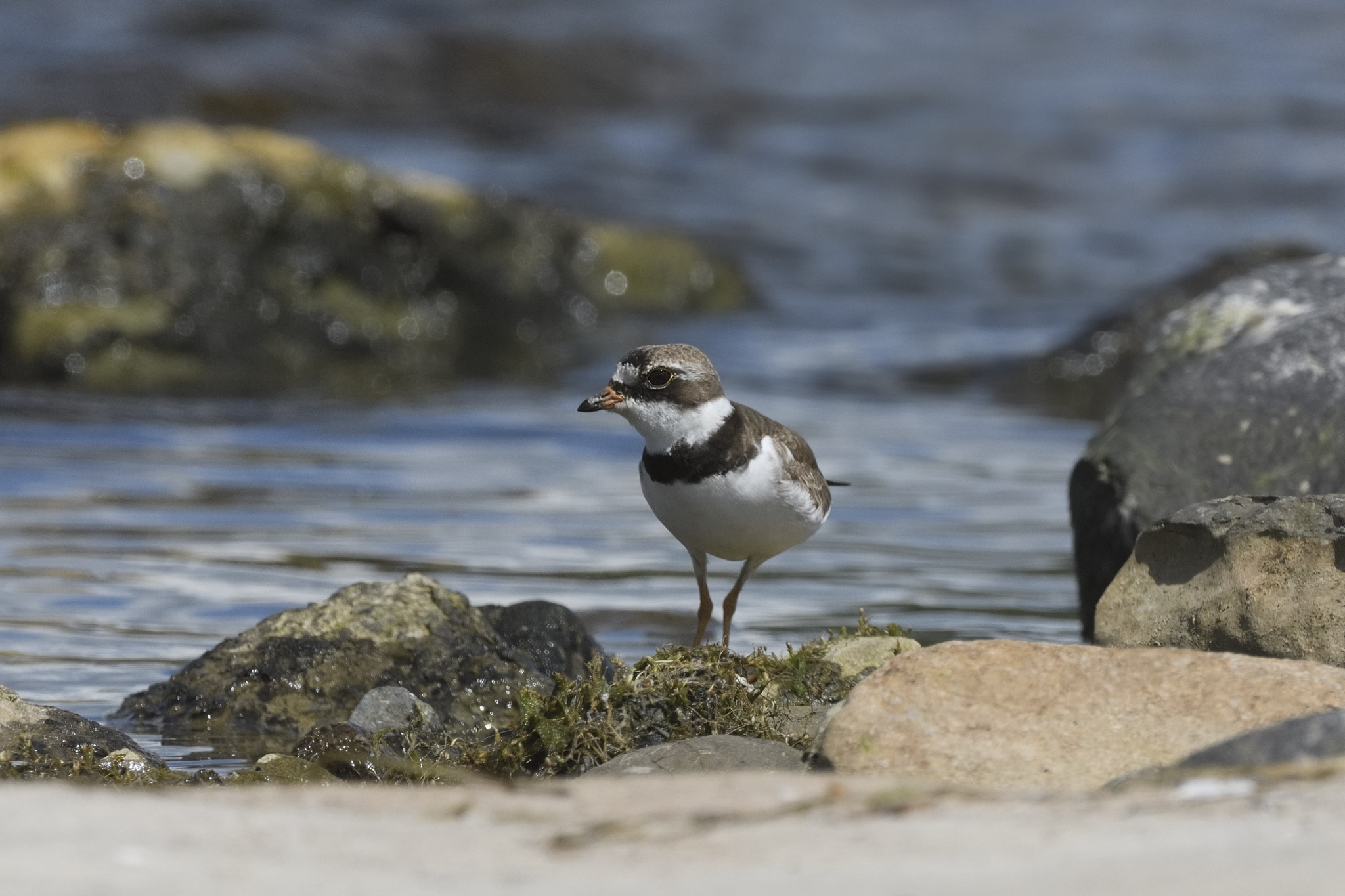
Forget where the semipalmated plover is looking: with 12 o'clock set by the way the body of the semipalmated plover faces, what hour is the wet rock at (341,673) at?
The wet rock is roughly at 2 o'clock from the semipalmated plover.

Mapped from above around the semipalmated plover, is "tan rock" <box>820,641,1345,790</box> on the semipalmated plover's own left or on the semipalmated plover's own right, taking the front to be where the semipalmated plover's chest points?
on the semipalmated plover's own left

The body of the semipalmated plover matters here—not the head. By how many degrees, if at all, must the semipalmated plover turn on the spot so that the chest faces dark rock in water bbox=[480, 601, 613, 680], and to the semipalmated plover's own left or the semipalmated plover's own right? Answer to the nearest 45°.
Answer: approximately 90° to the semipalmated plover's own right

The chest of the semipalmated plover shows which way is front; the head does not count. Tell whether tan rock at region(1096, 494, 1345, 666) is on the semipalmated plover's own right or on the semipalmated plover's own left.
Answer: on the semipalmated plover's own left

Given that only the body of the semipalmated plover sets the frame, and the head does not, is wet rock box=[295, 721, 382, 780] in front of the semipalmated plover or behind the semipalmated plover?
in front

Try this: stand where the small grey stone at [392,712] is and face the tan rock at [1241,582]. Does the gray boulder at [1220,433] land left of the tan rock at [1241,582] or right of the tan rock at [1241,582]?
left

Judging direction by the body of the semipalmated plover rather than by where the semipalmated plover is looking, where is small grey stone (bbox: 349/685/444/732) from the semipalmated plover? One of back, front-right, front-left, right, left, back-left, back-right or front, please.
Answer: front-right

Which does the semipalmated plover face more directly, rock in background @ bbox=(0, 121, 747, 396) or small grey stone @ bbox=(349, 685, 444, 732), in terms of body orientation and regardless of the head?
the small grey stone

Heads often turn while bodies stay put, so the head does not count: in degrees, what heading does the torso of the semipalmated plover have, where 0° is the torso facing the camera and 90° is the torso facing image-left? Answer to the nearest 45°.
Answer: approximately 45°
